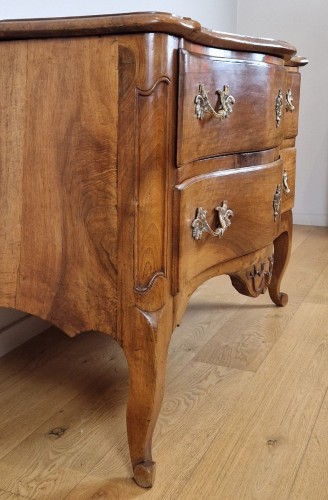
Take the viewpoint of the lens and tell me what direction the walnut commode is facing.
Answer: facing the viewer and to the right of the viewer
